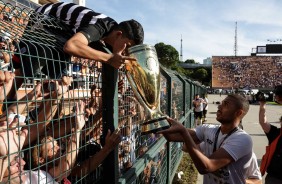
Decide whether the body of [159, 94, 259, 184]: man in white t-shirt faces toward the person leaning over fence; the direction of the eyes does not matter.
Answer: yes

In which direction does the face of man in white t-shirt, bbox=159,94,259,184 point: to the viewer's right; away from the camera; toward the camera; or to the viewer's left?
to the viewer's left

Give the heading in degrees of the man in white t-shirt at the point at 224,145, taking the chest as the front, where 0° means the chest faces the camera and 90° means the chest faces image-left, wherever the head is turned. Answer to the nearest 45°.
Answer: approximately 45°
